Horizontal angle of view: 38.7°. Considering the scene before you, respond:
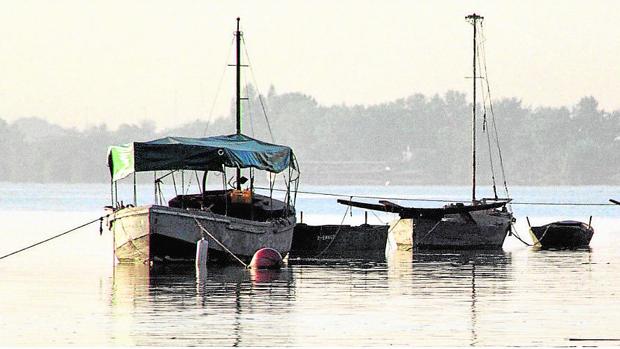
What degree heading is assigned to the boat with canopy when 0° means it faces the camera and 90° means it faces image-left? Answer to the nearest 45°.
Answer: approximately 45°

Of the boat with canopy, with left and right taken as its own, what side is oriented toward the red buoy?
left
